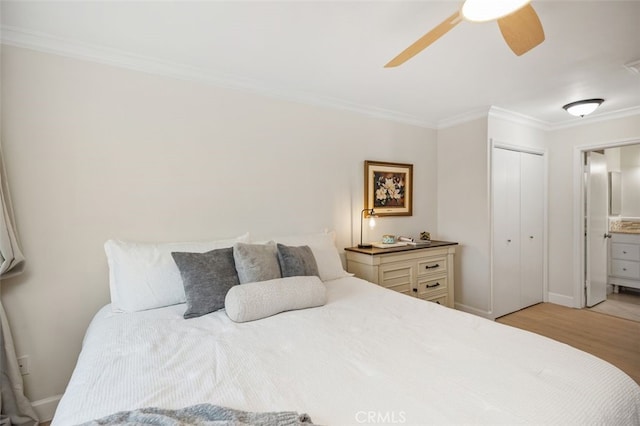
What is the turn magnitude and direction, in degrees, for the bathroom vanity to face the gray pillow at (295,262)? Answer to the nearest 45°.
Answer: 0° — it already faces it

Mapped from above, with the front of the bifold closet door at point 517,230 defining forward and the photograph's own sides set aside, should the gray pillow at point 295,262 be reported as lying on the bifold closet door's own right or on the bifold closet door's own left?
on the bifold closet door's own right

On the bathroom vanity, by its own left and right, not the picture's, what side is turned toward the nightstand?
front

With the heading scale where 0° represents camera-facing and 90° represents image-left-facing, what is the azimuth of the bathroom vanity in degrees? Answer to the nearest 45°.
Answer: approximately 0°

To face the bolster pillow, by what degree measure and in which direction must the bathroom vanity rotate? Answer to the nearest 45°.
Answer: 0° — it already faces it

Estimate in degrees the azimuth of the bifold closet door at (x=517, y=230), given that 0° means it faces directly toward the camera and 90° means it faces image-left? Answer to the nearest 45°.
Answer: approximately 315°

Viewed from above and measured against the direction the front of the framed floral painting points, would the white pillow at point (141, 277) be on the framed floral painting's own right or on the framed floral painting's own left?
on the framed floral painting's own right

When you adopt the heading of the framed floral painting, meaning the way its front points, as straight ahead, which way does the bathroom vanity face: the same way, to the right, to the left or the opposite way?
to the right

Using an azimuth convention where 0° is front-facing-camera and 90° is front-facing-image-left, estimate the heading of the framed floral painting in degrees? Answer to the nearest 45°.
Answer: approximately 315°

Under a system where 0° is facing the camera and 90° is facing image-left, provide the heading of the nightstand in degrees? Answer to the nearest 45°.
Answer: approximately 315°

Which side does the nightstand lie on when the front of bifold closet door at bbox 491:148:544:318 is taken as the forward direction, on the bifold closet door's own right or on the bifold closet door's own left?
on the bifold closet door's own right
